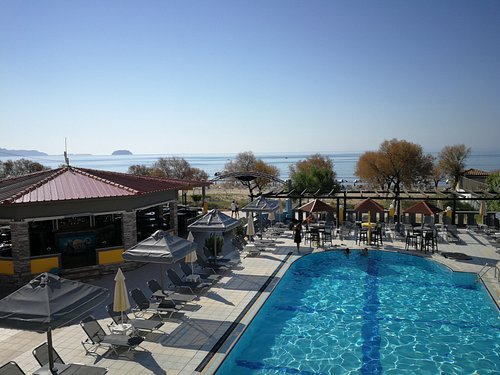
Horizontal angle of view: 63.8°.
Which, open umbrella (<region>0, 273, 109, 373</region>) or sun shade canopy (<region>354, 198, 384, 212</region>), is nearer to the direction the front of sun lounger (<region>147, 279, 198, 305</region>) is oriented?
the sun shade canopy

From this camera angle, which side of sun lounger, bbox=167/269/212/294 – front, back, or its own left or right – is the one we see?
right

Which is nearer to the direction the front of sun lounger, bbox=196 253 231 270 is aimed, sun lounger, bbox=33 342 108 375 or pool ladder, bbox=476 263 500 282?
the pool ladder

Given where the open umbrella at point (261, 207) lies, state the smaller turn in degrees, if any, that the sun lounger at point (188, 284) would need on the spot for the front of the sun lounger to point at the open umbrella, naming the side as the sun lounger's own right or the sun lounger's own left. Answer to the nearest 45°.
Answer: approximately 45° to the sun lounger's own left

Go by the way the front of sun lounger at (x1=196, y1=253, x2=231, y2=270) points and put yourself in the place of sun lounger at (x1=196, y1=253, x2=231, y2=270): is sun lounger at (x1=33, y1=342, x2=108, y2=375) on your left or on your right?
on your right

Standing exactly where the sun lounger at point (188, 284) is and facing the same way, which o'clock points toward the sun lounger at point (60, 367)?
the sun lounger at point (60, 367) is roughly at 4 o'clock from the sun lounger at point (188, 284).

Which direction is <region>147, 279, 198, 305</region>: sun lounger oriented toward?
to the viewer's right

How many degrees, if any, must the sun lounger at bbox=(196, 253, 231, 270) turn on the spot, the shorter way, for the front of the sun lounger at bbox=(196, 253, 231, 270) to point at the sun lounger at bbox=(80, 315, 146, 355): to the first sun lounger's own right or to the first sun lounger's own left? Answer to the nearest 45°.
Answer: approximately 90° to the first sun lounger's own right

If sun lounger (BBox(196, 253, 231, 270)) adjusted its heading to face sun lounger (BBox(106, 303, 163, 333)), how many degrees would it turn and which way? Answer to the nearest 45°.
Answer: approximately 90° to its right

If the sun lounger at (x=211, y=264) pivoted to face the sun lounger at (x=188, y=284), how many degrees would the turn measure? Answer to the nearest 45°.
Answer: approximately 90° to its right

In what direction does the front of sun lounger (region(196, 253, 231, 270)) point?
to the viewer's right
